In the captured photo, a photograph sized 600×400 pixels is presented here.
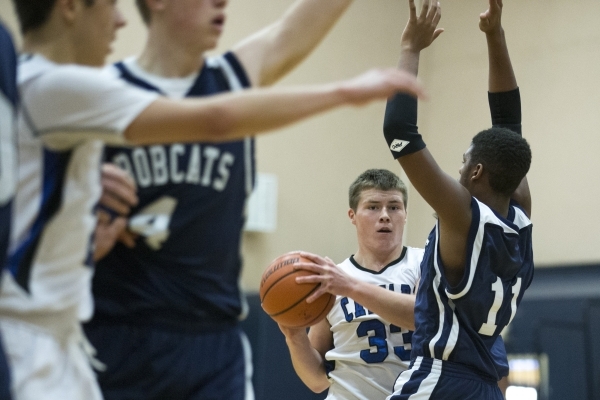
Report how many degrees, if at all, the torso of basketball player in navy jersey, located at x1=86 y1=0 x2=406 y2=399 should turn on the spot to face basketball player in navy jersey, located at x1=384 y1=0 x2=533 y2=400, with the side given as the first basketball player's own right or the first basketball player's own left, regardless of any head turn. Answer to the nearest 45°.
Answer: approximately 135° to the first basketball player's own left

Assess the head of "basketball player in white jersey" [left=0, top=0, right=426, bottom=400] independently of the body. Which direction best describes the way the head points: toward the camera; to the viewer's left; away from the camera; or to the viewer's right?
to the viewer's right

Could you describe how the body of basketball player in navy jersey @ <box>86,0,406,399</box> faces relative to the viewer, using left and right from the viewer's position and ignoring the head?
facing the viewer

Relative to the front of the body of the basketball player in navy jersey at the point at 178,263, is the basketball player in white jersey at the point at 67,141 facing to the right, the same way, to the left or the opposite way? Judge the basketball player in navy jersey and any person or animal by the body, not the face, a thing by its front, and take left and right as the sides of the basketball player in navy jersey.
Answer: to the left

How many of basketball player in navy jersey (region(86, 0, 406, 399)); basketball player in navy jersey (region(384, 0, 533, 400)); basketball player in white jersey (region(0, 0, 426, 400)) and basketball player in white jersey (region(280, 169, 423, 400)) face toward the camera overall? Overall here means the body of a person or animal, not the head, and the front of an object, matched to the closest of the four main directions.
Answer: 2

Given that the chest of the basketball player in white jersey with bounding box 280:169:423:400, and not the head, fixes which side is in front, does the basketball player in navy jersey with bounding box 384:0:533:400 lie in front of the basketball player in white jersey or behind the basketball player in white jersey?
in front

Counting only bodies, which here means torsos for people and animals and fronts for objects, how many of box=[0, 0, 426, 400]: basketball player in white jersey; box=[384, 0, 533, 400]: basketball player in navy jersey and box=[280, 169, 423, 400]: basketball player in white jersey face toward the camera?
1

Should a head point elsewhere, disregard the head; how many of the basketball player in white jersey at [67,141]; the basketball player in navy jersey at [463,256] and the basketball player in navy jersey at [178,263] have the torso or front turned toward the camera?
1

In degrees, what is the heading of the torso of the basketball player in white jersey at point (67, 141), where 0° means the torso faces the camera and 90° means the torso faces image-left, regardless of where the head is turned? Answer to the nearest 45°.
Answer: approximately 270°

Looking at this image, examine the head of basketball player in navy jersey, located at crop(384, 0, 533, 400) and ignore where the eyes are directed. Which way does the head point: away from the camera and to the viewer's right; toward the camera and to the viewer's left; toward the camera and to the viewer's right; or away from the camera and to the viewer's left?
away from the camera and to the viewer's left

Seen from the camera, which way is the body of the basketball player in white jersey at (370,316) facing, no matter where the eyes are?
toward the camera

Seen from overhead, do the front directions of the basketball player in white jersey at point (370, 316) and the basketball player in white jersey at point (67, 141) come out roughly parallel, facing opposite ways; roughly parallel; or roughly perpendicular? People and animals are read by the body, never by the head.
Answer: roughly perpendicular

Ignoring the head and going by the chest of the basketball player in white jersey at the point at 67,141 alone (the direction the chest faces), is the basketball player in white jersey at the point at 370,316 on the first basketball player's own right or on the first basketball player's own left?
on the first basketball player's own left

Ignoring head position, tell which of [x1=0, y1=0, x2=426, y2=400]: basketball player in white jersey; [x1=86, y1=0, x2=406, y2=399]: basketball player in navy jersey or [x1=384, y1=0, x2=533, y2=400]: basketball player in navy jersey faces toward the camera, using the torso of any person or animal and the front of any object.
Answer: [x1=86, y1=0, x2=406, y2=399]: basketball player in navy jersey

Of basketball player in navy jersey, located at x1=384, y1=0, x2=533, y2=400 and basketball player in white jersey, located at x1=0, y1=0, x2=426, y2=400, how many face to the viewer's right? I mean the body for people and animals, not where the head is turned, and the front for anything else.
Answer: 1
